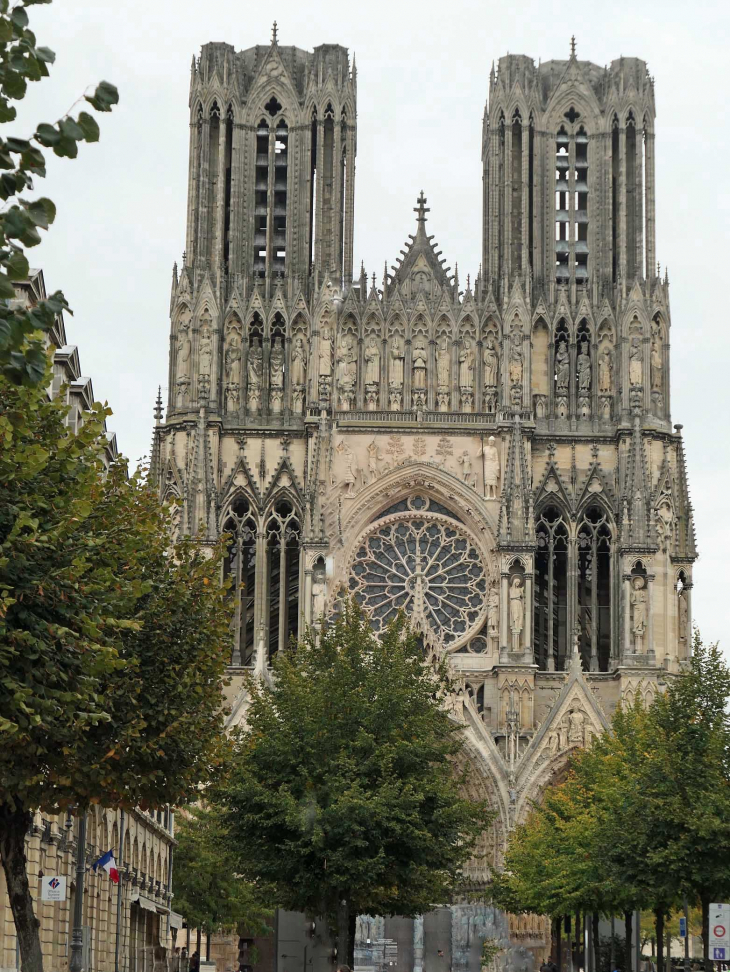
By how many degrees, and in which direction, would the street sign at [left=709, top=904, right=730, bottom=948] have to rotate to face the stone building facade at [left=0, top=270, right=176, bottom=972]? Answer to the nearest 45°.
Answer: approximately 135° to its right

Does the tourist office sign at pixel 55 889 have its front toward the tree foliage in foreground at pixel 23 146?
yes

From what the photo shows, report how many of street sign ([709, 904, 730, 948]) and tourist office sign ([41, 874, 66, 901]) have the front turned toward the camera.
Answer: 2

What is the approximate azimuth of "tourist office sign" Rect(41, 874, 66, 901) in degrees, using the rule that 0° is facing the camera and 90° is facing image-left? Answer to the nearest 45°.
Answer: approximately 0°

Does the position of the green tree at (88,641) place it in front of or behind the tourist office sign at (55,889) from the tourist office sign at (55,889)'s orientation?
in front

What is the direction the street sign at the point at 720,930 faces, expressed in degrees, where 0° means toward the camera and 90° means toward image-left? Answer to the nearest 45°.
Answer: approximately 0°

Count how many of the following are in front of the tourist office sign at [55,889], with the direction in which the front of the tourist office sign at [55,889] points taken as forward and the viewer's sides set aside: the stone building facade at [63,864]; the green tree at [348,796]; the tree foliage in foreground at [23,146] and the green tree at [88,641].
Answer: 2

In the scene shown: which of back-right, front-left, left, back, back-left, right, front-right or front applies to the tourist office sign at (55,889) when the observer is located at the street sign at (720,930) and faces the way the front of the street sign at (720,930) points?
right

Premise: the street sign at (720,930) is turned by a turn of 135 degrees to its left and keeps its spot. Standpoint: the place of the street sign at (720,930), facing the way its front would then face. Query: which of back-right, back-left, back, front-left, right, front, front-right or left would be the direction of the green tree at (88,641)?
back

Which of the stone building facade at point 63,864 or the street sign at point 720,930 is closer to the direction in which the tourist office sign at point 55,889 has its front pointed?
the street sign
